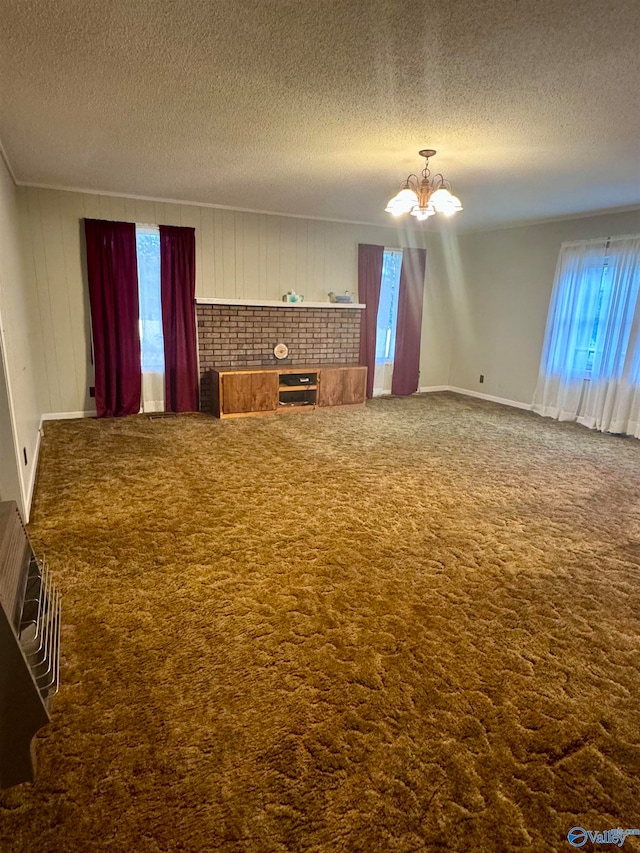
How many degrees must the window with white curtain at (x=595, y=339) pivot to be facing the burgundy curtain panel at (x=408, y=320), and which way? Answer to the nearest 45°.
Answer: approximately 45° to its right

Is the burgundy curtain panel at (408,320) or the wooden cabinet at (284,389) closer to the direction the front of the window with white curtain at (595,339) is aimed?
the wooden cabinet

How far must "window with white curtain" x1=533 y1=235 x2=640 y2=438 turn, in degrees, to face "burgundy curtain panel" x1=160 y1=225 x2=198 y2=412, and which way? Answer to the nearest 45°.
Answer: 0° — it already faces it

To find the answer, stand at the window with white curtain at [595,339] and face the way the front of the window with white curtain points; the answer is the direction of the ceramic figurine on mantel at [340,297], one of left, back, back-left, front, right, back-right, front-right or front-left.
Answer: front-right

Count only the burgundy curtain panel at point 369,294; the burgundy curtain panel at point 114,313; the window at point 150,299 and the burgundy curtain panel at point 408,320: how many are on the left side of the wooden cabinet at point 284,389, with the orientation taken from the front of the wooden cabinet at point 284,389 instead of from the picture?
2

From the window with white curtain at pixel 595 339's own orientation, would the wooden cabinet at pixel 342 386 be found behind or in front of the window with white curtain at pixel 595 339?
in front

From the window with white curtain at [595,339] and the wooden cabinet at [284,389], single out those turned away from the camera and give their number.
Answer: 0

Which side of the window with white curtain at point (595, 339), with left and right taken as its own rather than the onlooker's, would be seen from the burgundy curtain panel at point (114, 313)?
front
